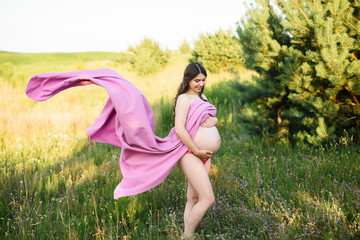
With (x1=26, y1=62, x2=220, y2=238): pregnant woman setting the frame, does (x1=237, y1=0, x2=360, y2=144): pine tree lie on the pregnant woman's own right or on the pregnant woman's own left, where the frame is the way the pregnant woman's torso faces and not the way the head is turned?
on the pregnant woman's own left

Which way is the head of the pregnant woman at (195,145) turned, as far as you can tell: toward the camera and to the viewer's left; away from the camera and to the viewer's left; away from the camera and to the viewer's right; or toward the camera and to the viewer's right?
toward the camera and to the viewer's right

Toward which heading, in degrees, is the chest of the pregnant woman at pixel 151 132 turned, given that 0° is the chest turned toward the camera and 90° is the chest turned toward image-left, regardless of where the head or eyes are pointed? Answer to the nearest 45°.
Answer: approximately 315°
